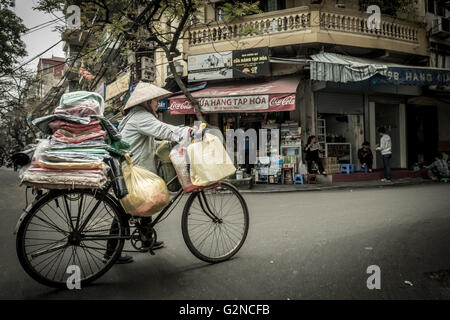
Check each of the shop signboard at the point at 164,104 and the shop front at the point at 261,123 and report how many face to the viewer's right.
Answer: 0

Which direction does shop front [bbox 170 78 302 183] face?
toward the camera

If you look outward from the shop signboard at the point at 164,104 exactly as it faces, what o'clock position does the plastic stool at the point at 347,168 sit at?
The plastic stool is roughly at 10 o'clock from the shop signboard.

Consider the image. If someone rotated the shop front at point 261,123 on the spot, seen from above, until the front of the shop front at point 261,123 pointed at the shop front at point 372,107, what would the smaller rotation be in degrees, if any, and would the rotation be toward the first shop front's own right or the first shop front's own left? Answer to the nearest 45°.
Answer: approximately 90° to the first shop front's own left

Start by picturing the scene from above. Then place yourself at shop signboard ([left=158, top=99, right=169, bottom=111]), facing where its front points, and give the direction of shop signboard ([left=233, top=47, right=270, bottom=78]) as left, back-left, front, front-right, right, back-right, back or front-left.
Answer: front-left

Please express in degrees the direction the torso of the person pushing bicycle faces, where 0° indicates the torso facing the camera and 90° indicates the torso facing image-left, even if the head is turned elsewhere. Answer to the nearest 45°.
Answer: approximately 270°

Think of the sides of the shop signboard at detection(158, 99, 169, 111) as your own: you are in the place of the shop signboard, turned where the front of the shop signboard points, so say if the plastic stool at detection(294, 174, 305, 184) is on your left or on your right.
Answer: on your left

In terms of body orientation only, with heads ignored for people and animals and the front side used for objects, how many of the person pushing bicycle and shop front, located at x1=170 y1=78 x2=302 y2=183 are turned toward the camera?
1

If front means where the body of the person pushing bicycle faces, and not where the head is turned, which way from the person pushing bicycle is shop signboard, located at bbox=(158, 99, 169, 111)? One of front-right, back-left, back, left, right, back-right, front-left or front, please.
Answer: left

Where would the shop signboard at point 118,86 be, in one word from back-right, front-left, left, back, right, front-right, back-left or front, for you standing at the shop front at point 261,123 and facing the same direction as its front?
back-right
